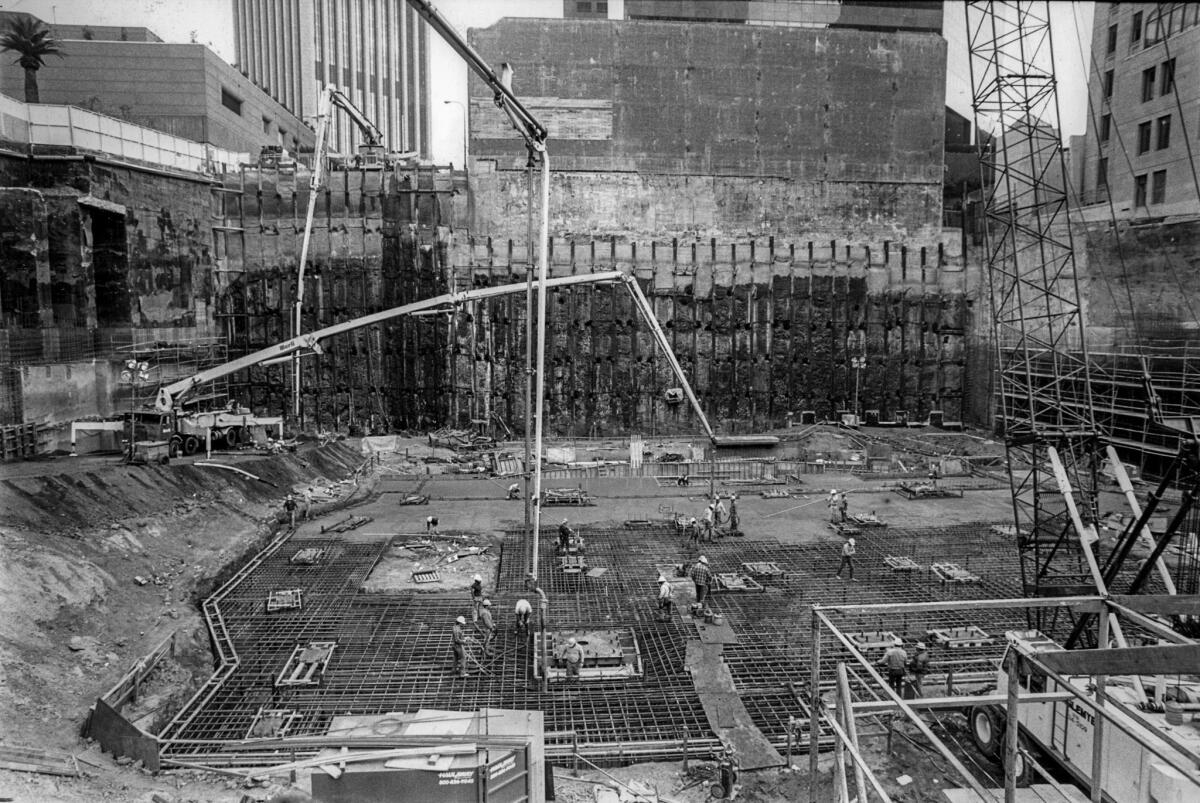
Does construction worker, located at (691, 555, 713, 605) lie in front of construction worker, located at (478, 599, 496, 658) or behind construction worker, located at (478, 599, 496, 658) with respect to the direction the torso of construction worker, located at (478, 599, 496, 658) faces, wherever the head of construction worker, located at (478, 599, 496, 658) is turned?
in front

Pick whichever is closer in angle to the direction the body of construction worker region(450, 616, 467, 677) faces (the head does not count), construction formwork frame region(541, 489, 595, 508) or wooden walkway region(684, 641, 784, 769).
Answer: the wooden walkway

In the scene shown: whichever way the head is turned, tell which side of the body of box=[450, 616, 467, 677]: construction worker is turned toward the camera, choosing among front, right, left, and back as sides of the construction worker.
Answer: right
